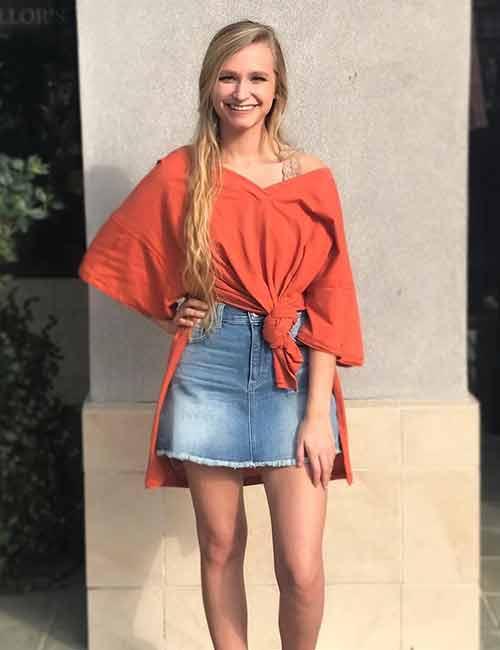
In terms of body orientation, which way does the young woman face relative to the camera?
toward the camera

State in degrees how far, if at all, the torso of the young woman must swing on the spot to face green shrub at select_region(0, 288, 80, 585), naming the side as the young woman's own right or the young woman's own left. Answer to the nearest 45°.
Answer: approximately 135° to the young woman's own right

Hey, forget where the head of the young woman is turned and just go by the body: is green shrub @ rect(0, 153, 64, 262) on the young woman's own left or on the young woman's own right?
on the young woman's own right
